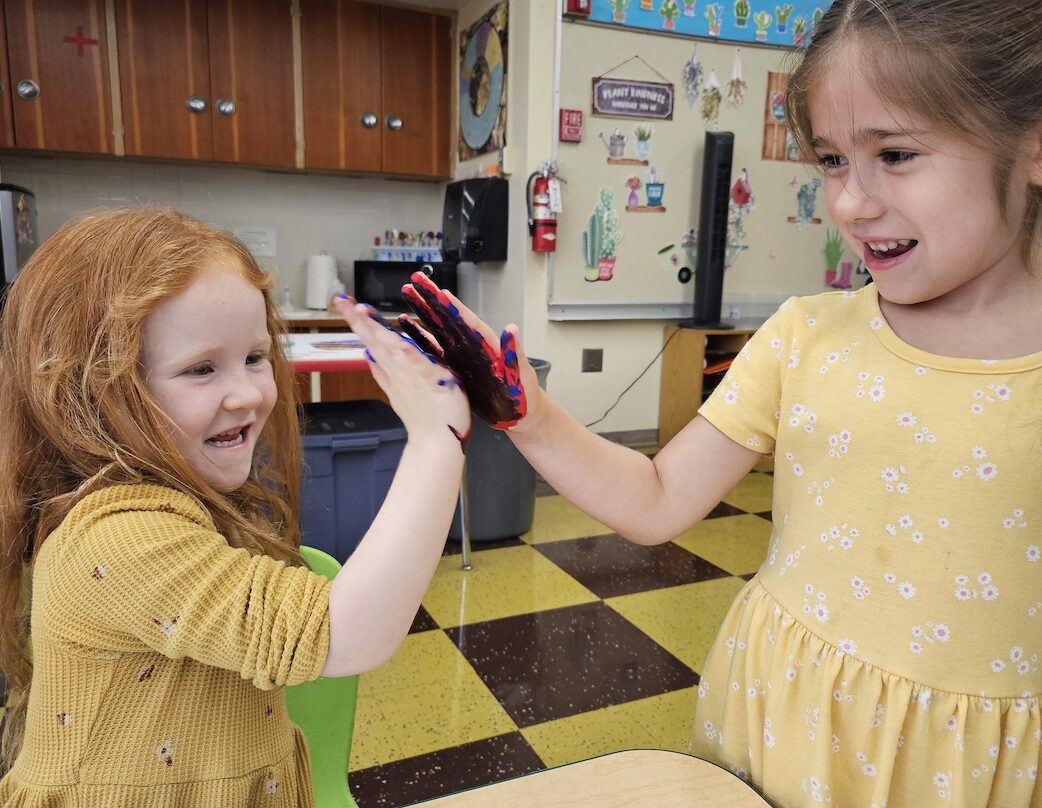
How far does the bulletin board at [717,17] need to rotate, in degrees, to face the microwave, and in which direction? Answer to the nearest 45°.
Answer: approximately 90° to its right

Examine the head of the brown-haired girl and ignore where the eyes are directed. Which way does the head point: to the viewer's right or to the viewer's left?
to the viewer's left

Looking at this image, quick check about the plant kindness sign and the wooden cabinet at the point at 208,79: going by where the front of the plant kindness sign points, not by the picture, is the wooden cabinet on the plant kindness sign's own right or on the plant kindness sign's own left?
on the plant kindness sign's own right

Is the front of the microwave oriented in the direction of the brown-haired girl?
yes

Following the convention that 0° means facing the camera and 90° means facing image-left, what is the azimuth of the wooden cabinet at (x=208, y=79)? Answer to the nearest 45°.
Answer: approximately 0°

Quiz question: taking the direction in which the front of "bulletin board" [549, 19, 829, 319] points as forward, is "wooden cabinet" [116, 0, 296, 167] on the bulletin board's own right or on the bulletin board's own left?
on the bulletin board's own right

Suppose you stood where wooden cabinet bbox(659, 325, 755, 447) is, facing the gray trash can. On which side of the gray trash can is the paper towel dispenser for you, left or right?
right

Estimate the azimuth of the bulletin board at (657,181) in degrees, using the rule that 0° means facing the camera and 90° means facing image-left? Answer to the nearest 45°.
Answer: approximately 0°

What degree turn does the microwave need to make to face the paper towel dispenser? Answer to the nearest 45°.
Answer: approximately 45° to its left

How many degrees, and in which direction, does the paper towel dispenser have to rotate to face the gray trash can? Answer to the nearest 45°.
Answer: approximately 45° to its left

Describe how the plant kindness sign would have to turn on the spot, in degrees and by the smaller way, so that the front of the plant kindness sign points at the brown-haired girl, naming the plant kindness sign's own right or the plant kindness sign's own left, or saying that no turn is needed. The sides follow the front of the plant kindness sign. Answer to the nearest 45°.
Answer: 0° — it already faces them
